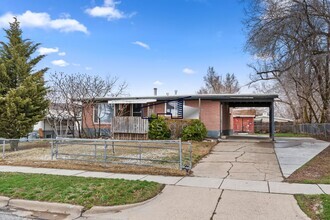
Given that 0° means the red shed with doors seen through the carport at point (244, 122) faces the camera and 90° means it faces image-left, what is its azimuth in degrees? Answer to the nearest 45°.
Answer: approximately 0°

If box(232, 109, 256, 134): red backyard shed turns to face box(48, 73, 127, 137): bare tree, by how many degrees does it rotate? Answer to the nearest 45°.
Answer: approximately 45° to its right
